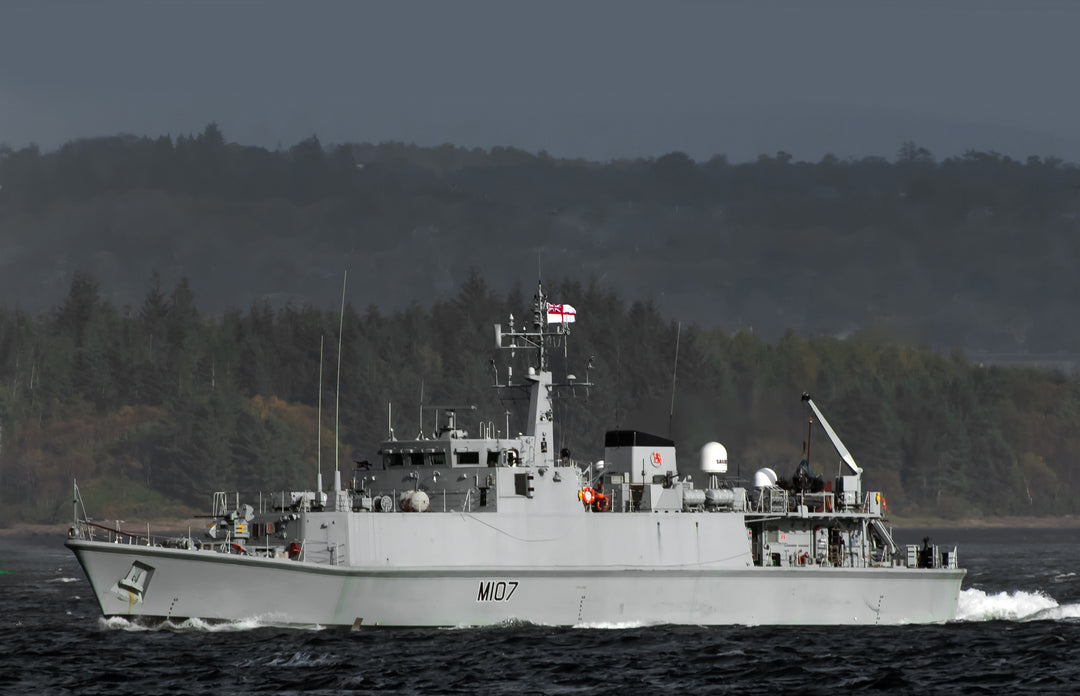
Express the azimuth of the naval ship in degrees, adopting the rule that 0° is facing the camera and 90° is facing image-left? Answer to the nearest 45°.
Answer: approximately 90°
